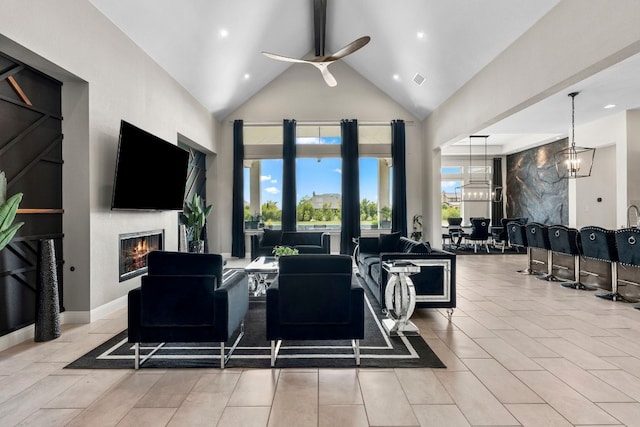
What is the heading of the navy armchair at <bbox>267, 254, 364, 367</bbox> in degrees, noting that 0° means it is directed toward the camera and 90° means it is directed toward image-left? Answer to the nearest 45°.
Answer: approximately 180°

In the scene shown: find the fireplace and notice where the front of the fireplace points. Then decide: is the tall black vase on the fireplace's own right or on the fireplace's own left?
on the fireplace's own right

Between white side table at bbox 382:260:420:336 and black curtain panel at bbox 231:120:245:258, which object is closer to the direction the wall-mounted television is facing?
the white side table

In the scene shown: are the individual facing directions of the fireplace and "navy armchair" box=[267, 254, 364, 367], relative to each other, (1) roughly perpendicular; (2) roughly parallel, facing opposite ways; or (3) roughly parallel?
roughly perpendicular

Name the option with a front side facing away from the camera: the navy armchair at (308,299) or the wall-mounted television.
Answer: the navy armchair

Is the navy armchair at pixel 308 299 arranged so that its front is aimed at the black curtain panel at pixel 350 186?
yes

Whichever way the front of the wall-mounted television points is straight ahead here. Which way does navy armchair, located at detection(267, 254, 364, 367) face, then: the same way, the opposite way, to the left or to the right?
to the left

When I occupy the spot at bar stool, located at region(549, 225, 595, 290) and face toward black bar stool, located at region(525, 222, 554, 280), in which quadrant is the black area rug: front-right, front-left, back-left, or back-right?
back-left

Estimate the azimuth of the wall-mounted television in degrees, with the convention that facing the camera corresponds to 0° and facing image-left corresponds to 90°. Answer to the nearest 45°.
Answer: approximately 315°
